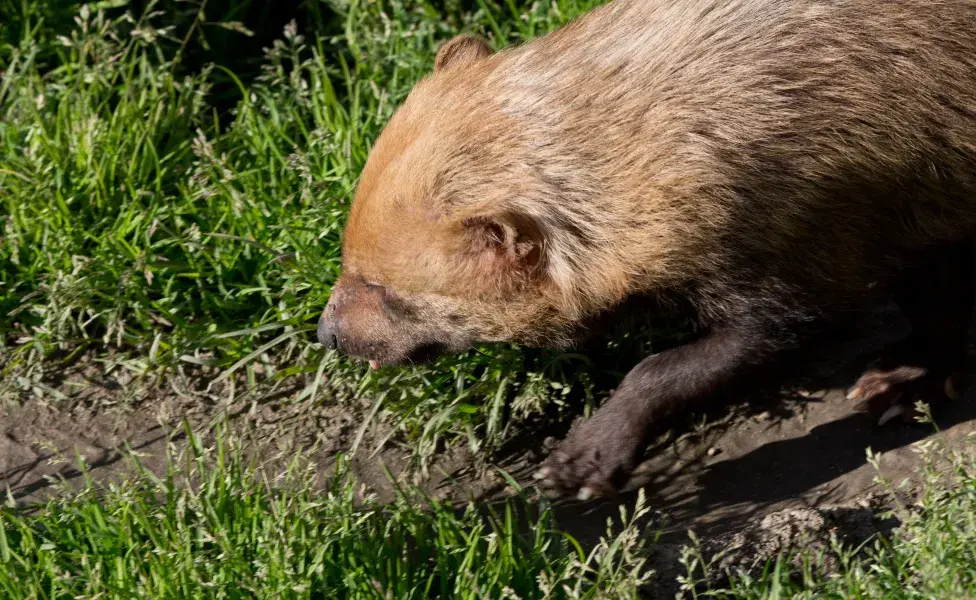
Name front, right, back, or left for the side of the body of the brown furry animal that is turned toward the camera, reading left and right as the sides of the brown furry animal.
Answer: left
